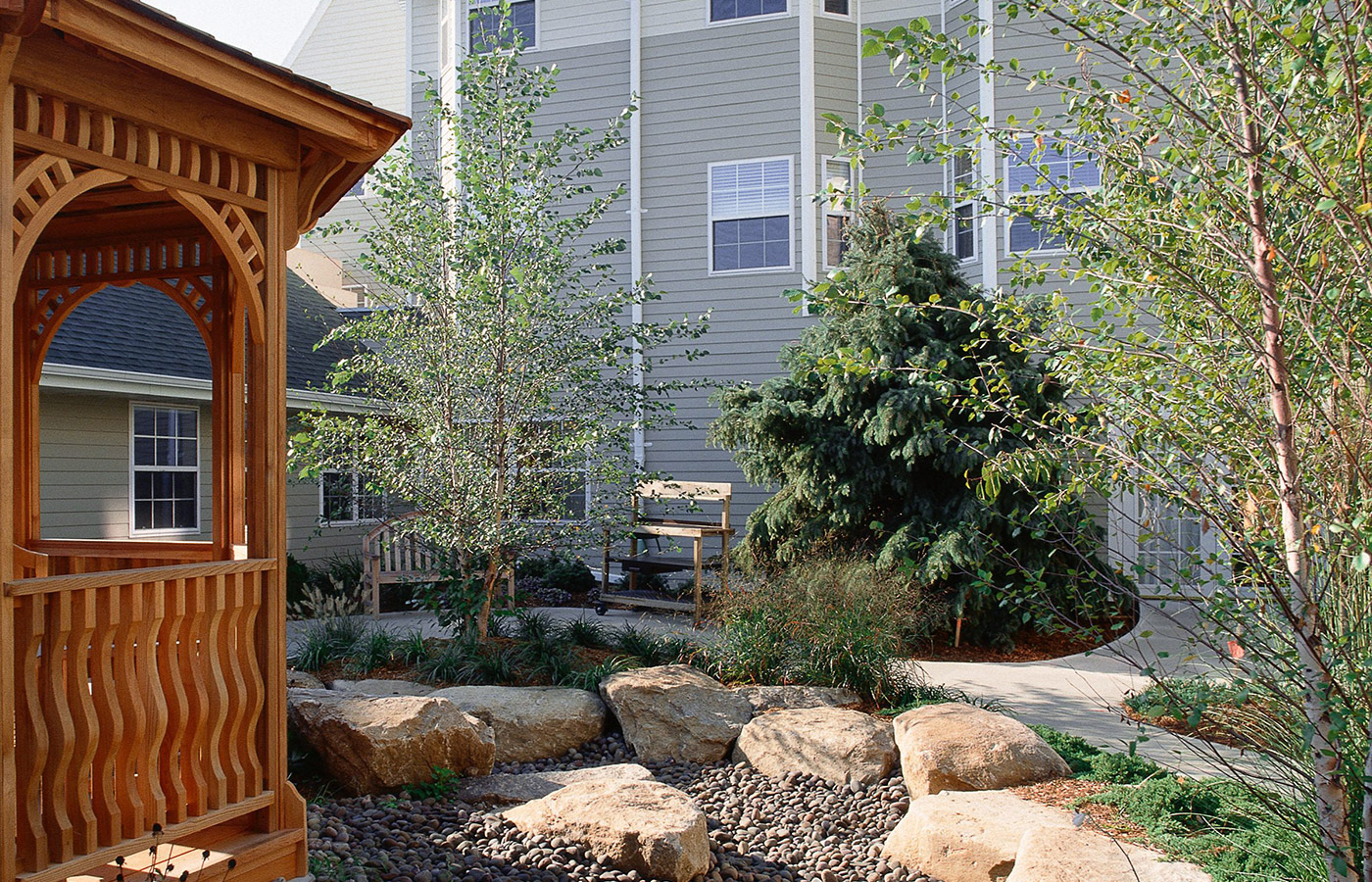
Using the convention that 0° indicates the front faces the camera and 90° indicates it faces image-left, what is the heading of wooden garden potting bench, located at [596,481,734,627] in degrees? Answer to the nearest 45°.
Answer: approximately 45°

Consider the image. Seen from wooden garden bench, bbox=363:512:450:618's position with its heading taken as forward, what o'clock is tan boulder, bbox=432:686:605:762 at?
The tan boulder is roughly at 1 o'clock from the wooden garden bench.

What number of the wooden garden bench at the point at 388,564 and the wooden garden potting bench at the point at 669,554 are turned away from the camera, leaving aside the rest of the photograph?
0

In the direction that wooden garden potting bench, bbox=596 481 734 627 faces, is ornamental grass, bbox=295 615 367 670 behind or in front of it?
in front

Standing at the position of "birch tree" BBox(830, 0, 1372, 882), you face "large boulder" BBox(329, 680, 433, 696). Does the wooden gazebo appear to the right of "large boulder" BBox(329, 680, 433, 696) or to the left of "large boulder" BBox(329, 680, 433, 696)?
left

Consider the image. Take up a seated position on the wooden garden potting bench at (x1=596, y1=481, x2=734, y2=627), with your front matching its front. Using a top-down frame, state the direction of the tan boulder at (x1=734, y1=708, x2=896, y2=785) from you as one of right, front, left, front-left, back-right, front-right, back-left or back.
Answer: front-left

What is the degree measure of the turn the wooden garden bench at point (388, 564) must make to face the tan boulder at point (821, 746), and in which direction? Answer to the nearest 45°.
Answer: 0° — it already faces it

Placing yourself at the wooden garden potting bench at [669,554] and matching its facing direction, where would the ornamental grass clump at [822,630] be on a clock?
The ornamental grass clump is roughly at 10 o'clock from the wooden garden potting bench.

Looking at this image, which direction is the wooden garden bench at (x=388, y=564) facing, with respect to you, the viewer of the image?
facing the viewer and to the right of the viewer

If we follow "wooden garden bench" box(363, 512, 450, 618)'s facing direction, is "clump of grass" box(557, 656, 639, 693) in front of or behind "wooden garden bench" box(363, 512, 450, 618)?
in front
